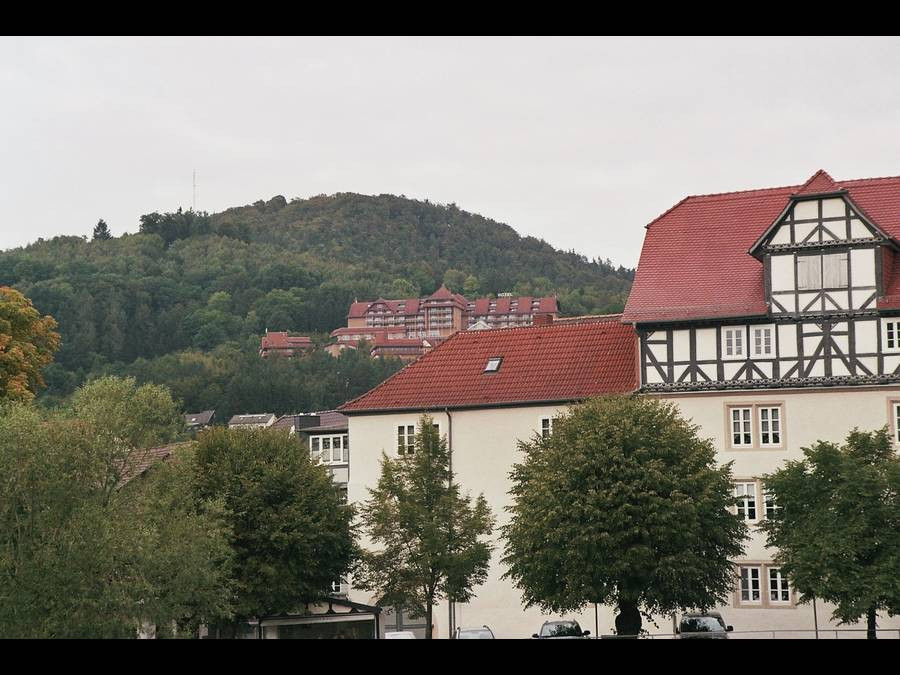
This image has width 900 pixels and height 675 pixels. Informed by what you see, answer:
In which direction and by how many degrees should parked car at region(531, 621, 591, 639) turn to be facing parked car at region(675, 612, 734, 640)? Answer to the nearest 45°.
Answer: approximately 90° to its left

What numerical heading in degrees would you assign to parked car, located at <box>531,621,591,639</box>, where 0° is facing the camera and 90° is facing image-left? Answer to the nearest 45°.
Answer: approximately 0°
